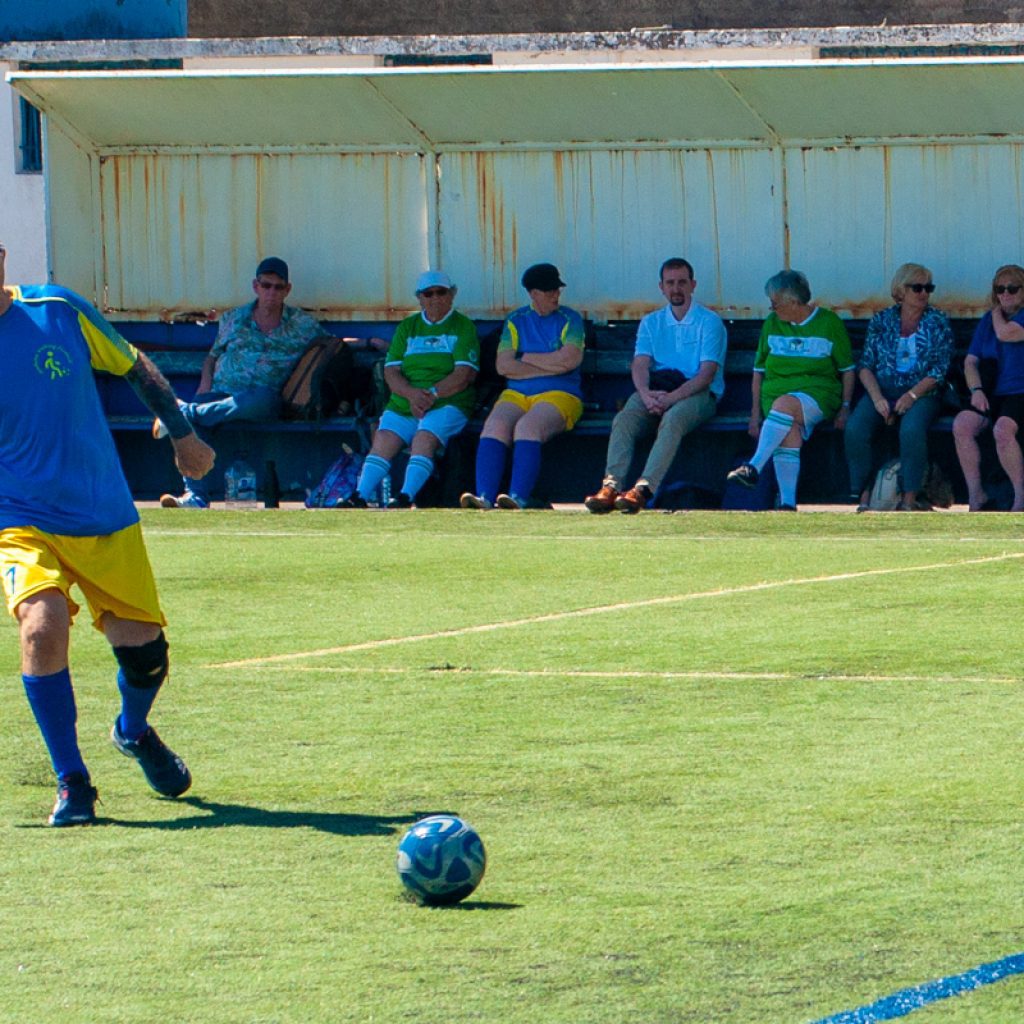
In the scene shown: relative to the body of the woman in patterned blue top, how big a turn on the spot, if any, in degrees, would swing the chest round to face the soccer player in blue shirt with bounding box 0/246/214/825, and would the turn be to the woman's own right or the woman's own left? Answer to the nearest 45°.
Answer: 0° — they already face them

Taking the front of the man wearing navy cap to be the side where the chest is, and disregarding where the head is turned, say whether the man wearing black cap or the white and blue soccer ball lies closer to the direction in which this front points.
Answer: the white and blue soccer ball

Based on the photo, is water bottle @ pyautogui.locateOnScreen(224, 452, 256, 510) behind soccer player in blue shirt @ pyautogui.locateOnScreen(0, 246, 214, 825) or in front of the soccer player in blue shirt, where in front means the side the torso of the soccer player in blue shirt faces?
behind

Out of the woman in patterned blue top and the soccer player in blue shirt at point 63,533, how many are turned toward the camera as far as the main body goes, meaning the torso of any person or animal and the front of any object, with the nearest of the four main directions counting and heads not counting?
2

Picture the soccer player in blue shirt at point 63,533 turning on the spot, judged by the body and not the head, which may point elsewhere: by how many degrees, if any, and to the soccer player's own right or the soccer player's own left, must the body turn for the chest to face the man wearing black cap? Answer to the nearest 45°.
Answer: approximately 180°

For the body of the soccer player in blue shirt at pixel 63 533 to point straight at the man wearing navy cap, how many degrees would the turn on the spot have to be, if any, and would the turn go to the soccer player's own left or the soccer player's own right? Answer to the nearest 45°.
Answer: approximately 180°

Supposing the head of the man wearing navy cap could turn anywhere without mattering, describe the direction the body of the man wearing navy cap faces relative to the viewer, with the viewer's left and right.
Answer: facing the viewer and to the left of the viewer
